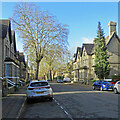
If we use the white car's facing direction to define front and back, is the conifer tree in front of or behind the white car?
in front

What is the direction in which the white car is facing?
away from the camera
